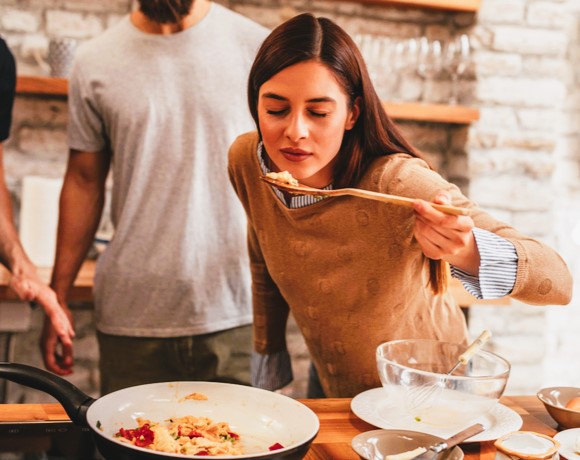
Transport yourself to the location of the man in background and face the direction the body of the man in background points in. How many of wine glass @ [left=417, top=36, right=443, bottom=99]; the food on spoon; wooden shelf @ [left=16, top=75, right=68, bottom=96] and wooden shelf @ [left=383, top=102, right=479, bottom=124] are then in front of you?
1

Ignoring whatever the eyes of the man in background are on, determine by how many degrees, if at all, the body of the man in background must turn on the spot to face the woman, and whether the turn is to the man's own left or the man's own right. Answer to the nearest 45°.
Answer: approximately 45° to the man's own left

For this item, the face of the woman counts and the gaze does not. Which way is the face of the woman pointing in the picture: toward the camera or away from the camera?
toward the camera

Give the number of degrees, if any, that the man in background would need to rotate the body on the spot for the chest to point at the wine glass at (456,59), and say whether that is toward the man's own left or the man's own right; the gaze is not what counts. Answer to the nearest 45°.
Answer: approximately 135° to the man's own left

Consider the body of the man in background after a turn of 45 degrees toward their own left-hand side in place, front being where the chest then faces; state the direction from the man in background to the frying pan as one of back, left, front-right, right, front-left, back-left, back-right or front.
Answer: front-right

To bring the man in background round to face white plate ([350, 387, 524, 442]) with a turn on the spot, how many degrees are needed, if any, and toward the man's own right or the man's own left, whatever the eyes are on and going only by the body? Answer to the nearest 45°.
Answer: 0° — they already face it

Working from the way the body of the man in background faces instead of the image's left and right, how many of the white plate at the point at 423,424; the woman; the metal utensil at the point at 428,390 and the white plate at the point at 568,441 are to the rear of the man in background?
0

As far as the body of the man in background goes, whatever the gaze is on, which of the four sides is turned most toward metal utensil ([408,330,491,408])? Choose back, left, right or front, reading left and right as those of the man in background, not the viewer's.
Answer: front

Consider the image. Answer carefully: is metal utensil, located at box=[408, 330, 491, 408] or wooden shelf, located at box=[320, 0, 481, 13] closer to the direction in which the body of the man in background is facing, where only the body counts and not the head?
the metal utensil

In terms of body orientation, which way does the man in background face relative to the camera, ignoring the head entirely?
toward the camera

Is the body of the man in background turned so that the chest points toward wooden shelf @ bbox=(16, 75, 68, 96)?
no

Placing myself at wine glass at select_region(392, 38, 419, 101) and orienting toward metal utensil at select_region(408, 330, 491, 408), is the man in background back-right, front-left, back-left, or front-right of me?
front-right

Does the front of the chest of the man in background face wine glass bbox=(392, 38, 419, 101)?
no

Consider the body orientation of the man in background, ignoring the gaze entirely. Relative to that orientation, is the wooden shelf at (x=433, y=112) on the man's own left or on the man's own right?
on the man's own left

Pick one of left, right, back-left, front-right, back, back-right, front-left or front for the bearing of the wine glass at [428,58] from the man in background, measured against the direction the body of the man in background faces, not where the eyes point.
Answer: back-left

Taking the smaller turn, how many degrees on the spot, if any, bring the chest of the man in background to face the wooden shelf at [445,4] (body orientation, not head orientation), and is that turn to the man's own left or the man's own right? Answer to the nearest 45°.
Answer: approximately 135° to the man's own left
